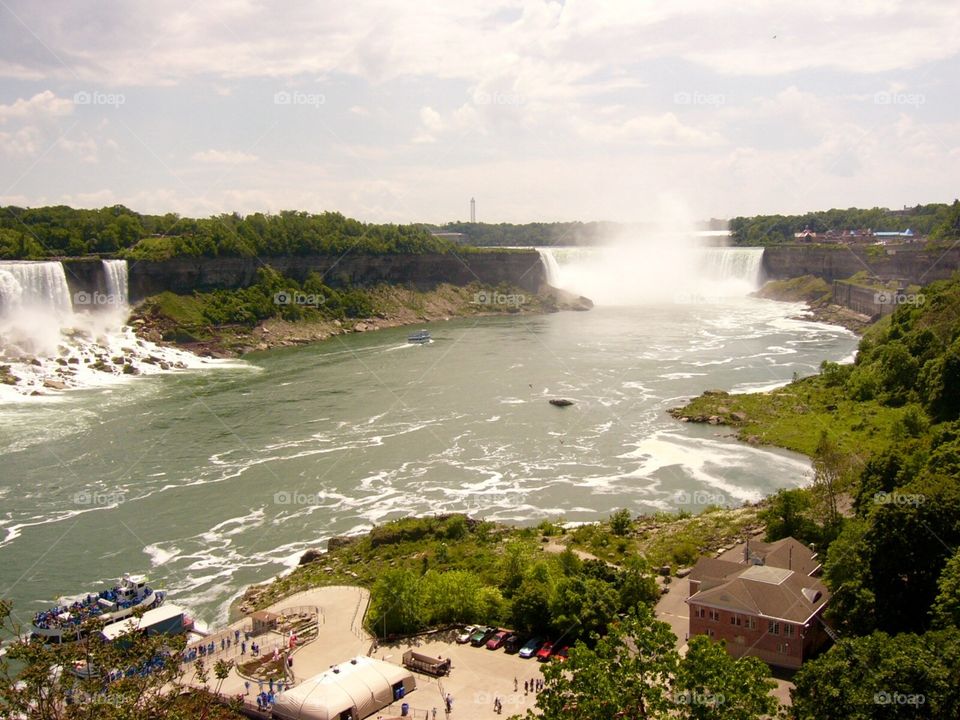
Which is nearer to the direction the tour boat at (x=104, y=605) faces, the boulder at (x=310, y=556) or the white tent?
the boulder

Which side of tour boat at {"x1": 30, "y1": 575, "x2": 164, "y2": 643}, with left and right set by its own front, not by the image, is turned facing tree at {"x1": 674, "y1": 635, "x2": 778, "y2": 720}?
right

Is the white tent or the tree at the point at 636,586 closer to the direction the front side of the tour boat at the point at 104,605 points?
the tree

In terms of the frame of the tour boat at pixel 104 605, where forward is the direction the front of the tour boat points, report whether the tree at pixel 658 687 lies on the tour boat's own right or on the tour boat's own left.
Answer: on the tour boat's own right

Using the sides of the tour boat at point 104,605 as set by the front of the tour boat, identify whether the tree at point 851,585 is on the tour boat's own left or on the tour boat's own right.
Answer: on the tour boat's own right

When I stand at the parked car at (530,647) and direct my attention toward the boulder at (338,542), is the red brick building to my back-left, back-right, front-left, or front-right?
back-right

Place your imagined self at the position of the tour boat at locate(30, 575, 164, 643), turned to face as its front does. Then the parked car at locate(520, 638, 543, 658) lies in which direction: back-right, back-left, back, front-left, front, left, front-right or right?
right

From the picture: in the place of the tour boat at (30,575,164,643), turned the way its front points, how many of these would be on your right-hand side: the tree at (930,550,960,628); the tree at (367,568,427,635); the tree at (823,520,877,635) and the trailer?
4

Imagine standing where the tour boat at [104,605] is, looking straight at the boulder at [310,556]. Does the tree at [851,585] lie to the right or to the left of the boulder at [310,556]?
right

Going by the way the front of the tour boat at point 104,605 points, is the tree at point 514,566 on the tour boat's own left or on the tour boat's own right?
on the tour boat's own right

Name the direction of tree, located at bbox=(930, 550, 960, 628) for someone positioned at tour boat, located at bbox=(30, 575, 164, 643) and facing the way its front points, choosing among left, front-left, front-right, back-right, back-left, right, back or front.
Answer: right

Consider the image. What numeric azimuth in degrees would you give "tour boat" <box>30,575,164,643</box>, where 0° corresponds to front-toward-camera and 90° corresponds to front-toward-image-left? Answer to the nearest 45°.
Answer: approximately 225°

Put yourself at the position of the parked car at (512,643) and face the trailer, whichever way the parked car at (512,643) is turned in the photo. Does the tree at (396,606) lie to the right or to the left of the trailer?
right

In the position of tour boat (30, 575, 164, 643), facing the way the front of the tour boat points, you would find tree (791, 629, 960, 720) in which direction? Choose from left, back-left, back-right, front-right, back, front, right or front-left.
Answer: right

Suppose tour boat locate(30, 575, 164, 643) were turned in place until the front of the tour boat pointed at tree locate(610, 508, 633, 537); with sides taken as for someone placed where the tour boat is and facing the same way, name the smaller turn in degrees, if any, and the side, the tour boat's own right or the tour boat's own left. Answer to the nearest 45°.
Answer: approximately 45° to the tour boat's own right

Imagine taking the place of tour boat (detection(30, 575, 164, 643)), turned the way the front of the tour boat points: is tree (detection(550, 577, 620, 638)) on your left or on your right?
on your right
